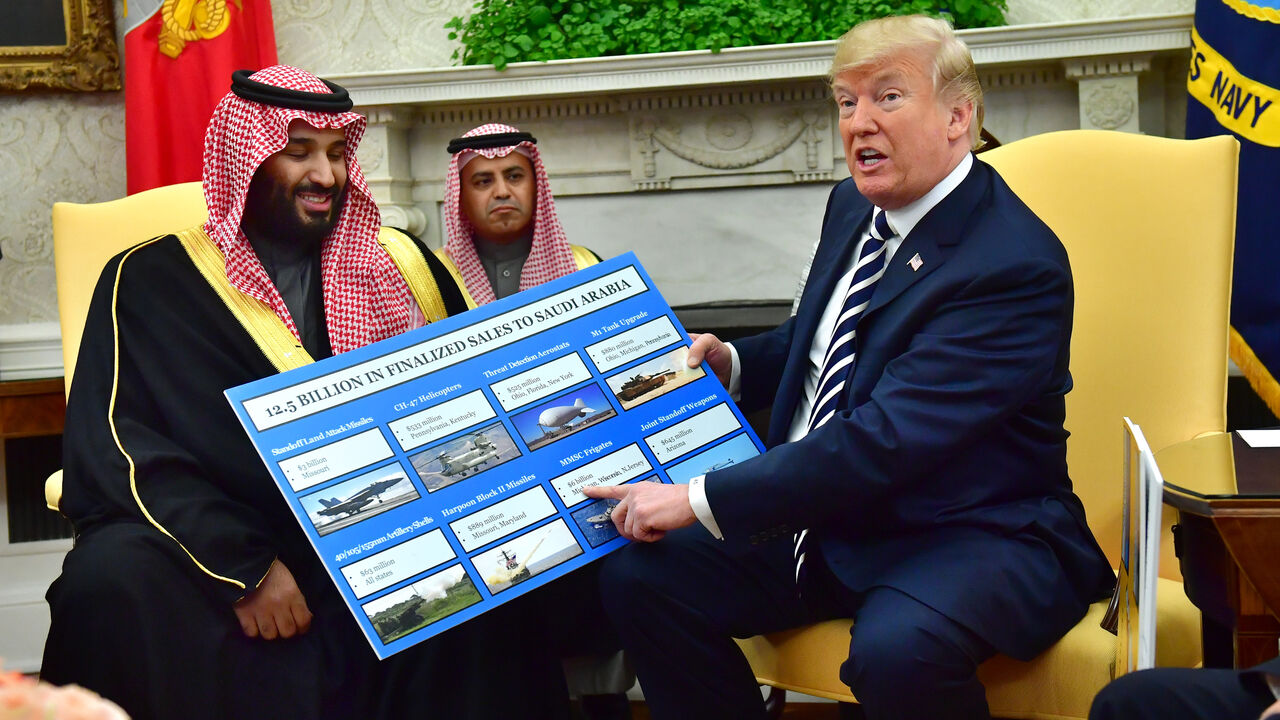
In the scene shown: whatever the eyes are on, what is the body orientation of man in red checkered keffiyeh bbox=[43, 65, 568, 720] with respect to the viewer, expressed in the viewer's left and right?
facing the viewer and to the right of the viewer

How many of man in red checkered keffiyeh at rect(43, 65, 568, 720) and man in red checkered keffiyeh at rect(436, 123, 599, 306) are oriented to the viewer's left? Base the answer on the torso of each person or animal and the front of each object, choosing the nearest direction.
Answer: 0

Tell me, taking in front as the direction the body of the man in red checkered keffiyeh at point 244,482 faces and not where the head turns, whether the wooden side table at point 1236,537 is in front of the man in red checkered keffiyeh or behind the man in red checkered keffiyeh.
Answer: in front

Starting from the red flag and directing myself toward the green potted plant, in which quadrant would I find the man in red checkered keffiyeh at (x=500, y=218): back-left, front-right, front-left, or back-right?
front-right

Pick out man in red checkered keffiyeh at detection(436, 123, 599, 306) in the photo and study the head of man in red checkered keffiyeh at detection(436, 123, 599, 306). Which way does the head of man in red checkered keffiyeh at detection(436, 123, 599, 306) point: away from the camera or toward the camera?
toward the camera

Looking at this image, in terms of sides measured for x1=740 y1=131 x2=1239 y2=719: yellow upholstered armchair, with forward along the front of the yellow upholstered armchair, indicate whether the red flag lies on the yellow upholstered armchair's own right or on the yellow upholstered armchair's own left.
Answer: on the yellow upholstered armchair's own right

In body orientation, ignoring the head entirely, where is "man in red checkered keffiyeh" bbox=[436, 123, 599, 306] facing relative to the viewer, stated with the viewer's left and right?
facing the viewer

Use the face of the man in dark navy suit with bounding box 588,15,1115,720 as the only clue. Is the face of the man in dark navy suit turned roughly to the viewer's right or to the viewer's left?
to the viewer's left

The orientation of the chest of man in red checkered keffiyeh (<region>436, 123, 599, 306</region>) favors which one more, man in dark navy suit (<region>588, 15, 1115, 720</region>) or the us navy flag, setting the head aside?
the man in dark navy suit

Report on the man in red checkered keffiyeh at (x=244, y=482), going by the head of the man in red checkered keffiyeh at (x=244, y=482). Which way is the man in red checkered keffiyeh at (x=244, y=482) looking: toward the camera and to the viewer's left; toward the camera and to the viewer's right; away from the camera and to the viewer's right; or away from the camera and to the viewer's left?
toward the camera and to the viewer's right

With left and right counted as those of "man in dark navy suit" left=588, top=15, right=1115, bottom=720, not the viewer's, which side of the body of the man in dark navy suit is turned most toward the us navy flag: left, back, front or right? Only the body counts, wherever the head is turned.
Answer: back
